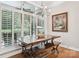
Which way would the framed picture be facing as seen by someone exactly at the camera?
facing the viewer and to the left of the viewer

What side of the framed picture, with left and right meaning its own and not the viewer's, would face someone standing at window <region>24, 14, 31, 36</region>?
front

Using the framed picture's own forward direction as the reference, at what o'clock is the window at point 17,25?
The window is roughly at 12 o'clock from the framed picture.

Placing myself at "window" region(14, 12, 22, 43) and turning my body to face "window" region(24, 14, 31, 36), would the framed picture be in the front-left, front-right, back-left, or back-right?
front-right
